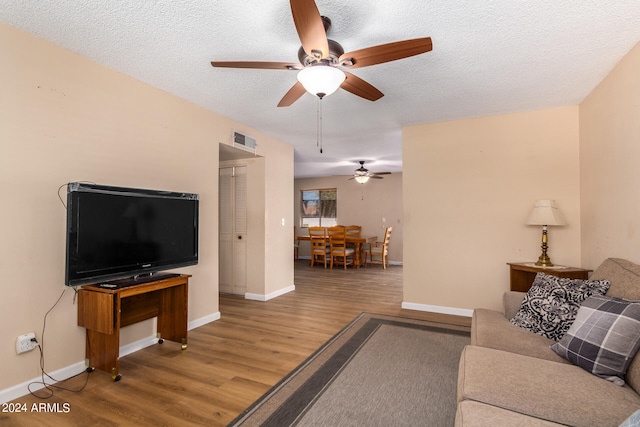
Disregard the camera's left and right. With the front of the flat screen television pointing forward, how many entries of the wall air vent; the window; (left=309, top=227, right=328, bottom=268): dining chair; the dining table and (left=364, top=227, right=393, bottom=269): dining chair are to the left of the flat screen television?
5

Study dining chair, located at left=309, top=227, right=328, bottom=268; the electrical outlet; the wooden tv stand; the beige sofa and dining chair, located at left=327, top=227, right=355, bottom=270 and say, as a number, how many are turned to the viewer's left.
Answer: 1

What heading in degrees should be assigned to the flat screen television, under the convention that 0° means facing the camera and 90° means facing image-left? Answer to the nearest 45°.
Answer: approximately 315°

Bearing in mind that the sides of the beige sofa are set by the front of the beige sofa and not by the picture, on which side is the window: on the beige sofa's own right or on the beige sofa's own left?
on the beige sofa's own right

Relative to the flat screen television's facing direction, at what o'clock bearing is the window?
The window is roughly at 9 o'clock from the flat screen television.

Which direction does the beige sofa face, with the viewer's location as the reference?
facing to the left of the viewer

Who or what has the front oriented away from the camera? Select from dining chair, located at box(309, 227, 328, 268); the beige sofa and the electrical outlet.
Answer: the dining chair

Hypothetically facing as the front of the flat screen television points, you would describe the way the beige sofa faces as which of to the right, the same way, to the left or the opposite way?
the opposite way

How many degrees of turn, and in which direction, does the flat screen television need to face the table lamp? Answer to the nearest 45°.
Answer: approximately 45° to its left

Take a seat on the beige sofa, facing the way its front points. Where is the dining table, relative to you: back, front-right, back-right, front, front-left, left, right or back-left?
front-right

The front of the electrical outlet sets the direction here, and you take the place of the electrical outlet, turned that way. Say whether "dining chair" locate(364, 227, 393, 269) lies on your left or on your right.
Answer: on your left

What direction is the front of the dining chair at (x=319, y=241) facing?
away from the camera

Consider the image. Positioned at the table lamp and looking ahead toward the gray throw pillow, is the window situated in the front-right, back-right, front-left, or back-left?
back-right

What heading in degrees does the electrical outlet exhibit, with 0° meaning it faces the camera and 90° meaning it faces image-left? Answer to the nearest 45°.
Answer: approximately 315°

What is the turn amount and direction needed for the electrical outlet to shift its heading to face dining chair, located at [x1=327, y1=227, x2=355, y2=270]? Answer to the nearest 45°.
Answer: approximately 90° to its left

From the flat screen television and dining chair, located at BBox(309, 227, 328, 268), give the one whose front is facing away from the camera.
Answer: the dining chair

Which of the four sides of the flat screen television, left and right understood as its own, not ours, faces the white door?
left

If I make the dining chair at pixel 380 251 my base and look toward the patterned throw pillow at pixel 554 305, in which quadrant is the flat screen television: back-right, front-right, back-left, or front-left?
front-right

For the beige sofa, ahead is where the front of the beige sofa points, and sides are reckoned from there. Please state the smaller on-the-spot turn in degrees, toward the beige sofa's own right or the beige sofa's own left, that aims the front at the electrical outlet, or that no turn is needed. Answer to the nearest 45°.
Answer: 0° — it already faces it
